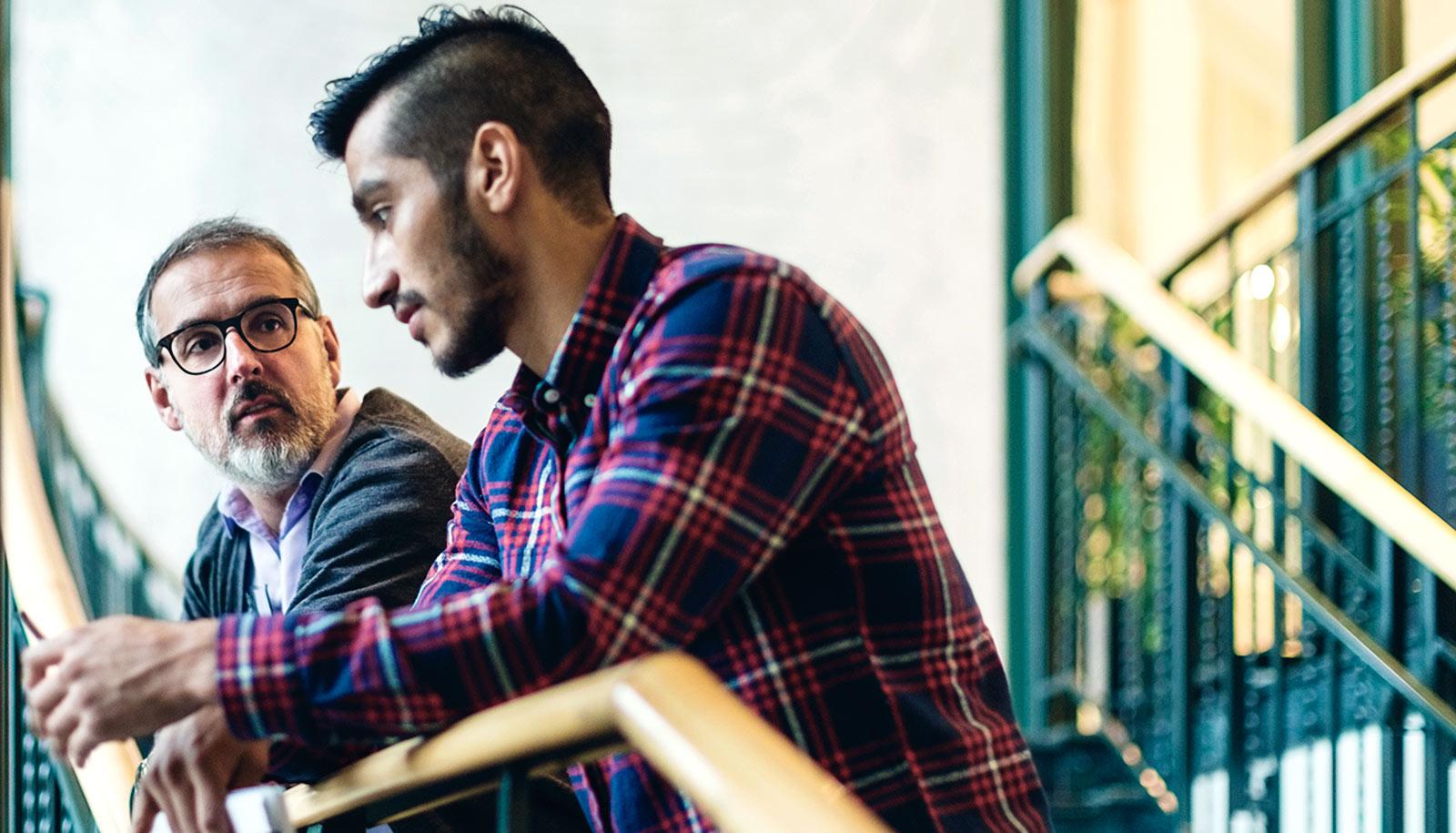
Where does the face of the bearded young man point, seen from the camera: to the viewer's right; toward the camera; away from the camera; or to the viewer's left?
to the viewer's left

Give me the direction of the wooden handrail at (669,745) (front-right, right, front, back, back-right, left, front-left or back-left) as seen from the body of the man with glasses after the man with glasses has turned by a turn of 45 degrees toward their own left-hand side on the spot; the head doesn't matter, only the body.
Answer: front

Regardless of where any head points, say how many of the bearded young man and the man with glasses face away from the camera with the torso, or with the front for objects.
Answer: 0

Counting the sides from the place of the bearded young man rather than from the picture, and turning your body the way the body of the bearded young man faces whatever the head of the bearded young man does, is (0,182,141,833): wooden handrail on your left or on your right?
on your right

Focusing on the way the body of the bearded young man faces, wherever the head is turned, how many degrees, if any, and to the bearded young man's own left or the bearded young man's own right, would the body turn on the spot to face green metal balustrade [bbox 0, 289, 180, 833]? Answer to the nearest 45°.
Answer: approximately 45° to the bearded young man's own right

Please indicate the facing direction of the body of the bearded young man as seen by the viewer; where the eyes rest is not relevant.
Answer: to the viewer's left

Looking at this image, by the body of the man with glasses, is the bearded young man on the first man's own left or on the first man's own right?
on the first man's own left

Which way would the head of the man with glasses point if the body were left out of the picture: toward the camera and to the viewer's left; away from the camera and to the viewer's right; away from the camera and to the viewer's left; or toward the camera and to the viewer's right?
toward the camera and to the viewer's right
